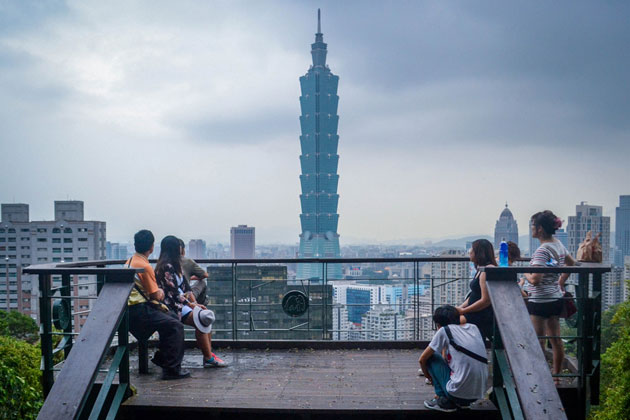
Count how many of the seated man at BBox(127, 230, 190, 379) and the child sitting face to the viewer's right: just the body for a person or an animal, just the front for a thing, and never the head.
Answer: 1

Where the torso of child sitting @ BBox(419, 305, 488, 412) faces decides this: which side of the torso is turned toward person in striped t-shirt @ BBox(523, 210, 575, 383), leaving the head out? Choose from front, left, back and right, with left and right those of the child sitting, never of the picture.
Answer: right

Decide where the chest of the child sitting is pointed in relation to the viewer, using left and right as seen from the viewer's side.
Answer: facing away from the viewer and to the left of the viewer

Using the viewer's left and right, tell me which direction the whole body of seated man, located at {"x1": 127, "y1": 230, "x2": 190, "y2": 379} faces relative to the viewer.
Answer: facing to the right of the viewer

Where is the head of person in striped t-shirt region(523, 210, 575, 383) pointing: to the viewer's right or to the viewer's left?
to the viewer's left
